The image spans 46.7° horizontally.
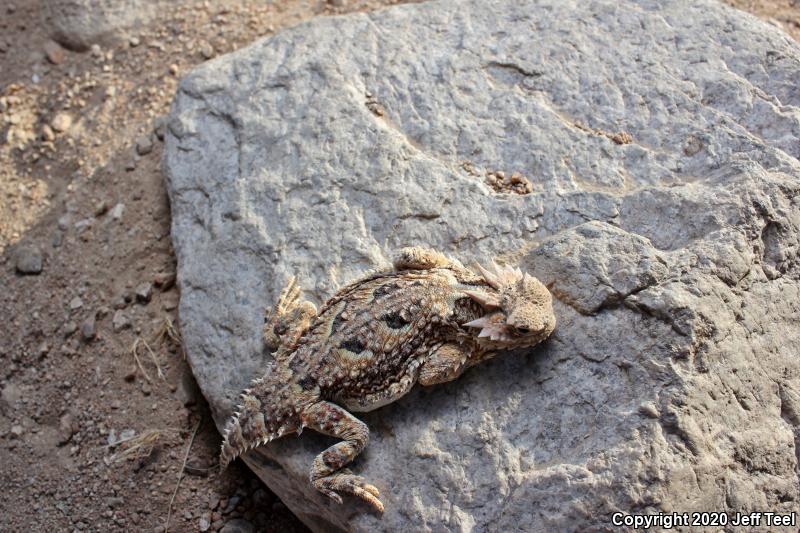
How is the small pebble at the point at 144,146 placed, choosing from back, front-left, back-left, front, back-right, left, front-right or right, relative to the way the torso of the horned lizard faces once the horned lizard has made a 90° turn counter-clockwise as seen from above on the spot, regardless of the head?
front

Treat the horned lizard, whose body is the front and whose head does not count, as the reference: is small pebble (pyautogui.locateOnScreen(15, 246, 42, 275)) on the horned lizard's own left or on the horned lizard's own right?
on the horned lizard's own left

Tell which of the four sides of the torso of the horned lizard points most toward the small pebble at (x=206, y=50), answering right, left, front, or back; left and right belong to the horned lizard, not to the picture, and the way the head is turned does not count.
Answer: left

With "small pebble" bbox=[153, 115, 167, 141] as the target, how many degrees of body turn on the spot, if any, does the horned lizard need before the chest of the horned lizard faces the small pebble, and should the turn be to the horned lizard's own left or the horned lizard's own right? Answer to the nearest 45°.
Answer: approximately 90° to the horned lizard's own left

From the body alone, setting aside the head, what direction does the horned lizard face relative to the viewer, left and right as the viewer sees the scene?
facing away from the viewer and to the right of the viewer

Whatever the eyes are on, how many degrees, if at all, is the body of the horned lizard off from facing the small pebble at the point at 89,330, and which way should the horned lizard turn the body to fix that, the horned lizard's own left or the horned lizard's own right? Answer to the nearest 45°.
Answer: approximately 135° to the horned lizard's own left

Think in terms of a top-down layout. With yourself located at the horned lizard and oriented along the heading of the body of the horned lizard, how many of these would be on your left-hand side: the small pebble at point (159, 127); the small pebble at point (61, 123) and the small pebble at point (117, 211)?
3

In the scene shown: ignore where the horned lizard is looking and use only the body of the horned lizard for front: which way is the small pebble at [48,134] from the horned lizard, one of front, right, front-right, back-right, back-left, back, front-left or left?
left

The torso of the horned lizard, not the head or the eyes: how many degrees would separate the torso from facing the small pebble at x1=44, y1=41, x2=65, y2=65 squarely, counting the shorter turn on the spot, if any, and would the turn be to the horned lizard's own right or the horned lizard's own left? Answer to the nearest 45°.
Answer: approximately 90° to the horned lizard's own left

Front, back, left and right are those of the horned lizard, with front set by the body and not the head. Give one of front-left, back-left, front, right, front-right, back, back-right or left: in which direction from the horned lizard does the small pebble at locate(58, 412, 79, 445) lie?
back-left

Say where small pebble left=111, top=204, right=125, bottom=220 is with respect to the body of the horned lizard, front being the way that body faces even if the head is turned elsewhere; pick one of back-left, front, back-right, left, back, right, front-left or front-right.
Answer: left
